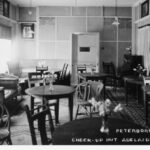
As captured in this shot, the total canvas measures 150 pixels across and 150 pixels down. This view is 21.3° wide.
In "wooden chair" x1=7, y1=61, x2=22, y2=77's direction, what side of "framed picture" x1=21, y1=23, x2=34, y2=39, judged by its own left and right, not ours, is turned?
front

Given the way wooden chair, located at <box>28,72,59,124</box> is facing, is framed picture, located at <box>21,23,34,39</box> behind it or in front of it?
behind

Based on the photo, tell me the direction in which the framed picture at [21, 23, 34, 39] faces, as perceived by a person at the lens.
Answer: facing the viewer

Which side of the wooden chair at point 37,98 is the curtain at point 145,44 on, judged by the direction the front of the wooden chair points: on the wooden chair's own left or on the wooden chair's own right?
on the wooden chair's own left

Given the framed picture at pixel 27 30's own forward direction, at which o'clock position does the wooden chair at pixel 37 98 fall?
The wooden chair is roughly at 12 o'clock from the framed picture.

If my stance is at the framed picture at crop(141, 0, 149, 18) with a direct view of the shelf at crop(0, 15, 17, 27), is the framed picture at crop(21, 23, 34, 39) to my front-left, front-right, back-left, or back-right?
front-right

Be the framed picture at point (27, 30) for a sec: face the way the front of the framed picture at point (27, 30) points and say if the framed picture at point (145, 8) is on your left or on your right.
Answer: on your left
